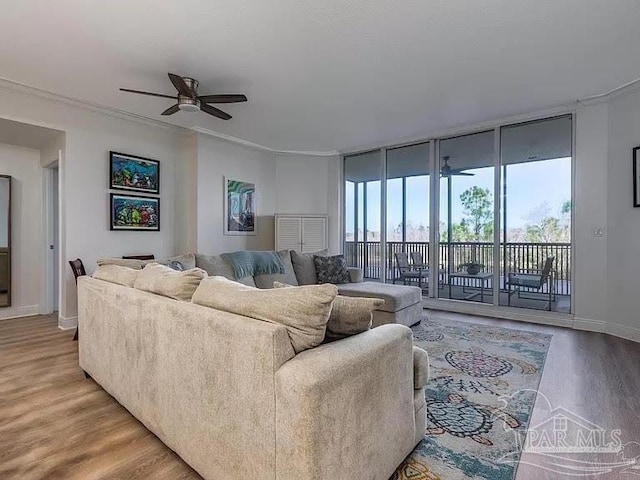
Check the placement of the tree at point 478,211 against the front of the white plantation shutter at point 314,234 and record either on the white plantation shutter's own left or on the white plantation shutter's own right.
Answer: on the white plantation shutter's own left

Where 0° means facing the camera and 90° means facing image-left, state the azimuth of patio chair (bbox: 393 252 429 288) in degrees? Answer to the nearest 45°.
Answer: approximately 315°

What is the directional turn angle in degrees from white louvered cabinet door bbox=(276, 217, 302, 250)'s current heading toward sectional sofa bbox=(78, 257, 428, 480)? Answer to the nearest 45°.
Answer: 0° — it already faces it

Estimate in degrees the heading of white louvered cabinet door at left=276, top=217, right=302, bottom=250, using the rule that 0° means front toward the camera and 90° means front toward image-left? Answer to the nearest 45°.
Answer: approximately 0°

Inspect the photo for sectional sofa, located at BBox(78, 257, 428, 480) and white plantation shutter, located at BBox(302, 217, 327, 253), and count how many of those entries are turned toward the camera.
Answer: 1

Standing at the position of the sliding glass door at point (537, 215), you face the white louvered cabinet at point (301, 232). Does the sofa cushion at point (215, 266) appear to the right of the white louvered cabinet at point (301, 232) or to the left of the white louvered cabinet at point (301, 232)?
left

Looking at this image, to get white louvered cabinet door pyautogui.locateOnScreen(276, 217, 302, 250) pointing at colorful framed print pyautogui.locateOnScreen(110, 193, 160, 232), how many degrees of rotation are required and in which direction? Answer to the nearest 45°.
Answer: approximately 45° to its right

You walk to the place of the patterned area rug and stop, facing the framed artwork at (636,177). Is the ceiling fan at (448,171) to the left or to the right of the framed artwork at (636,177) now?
left

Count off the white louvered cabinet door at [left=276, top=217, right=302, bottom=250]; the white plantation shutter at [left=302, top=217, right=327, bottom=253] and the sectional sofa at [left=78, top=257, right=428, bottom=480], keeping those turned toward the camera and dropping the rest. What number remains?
2

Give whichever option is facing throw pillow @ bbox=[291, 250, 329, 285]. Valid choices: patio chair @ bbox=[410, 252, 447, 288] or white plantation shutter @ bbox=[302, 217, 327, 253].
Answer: the white plantation shutter

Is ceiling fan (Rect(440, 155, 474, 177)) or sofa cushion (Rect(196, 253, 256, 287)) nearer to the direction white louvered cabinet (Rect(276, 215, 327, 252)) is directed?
the sofa cushion

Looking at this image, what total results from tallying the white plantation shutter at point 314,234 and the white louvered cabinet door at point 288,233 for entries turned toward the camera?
2

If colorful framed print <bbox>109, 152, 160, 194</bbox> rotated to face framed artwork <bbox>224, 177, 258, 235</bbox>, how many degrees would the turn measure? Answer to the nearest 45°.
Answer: approximately 45° to its left

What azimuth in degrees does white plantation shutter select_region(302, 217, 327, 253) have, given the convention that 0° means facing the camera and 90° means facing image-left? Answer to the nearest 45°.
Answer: approximately 0°
